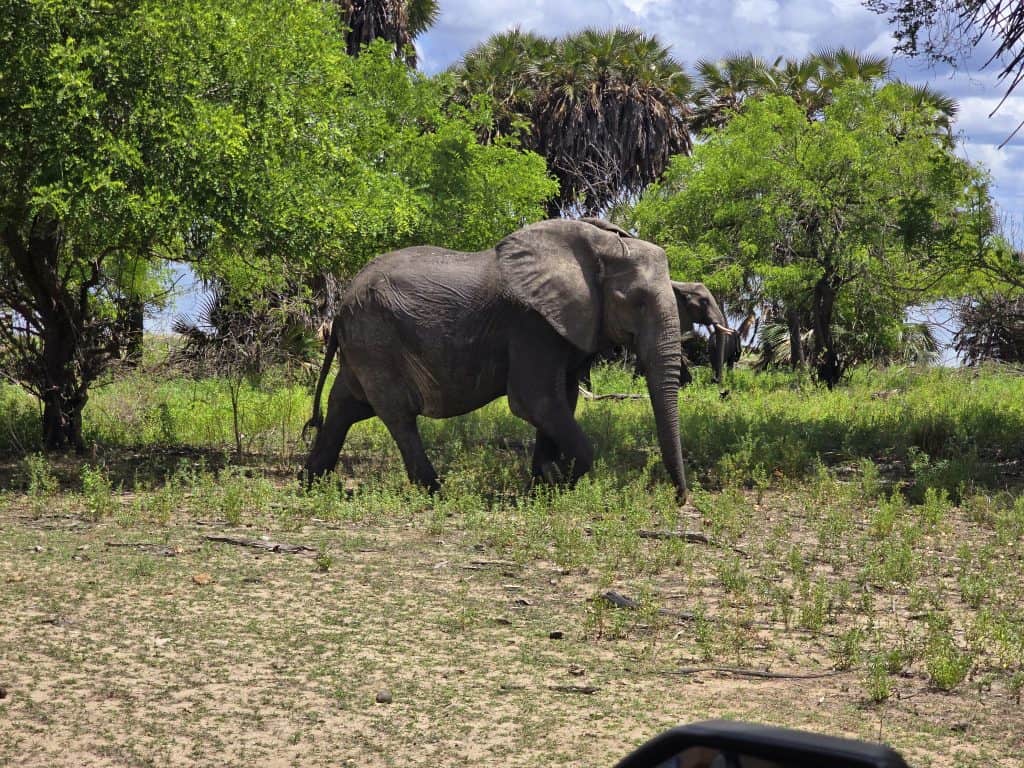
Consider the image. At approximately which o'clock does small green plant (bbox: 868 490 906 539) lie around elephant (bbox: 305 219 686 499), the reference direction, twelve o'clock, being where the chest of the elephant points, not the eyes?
The small green plant is roughly at 1 o'clock from the elephant.

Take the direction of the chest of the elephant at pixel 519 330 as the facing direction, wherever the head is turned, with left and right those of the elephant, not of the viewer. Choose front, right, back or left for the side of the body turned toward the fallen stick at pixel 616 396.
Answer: left

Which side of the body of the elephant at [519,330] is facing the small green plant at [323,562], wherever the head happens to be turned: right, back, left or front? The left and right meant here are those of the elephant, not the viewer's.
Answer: right

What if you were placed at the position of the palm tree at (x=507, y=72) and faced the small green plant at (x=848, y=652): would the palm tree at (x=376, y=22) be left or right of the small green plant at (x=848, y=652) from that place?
right

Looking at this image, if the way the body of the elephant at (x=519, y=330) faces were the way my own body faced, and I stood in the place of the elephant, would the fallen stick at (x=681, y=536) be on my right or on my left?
on my right

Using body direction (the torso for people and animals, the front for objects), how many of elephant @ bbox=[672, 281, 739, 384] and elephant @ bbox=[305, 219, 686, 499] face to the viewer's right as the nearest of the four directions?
2

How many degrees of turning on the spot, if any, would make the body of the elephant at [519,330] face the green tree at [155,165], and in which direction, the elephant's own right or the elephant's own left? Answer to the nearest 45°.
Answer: approximately 180°

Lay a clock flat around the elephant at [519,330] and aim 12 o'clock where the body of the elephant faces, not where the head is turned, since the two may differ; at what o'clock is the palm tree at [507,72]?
The palm tree is roughly at 9 o'clock from the elephant.

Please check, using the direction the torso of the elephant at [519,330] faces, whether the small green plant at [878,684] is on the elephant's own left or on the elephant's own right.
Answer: on the elephant's own right

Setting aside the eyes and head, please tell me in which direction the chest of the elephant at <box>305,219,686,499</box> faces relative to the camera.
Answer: to the viewer's right
